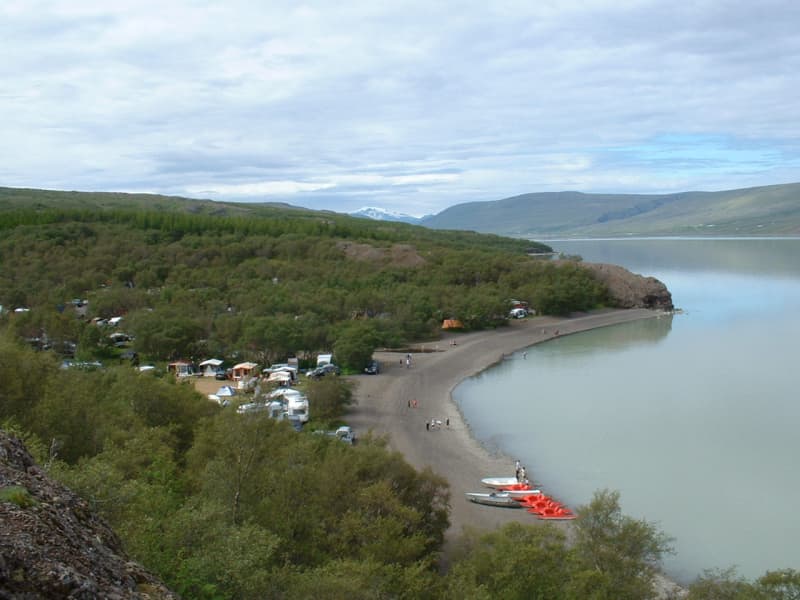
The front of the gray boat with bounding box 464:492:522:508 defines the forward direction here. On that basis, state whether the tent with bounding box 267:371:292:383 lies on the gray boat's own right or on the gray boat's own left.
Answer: on the gray boat's own right

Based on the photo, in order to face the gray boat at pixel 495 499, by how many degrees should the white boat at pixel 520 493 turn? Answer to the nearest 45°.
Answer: approximately 45° to its left

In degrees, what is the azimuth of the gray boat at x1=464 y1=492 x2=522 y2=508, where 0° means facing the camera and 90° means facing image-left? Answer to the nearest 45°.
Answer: approximately 90°

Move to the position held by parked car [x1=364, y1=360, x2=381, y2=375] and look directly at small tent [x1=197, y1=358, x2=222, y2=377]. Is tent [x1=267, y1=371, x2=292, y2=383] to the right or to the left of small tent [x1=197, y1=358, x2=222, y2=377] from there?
left

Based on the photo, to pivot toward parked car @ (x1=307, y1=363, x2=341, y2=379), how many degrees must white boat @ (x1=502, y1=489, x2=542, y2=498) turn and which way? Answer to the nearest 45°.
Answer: approximately 45° to its right

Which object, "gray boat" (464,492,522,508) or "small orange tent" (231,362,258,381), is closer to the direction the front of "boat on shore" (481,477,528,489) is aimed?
the small orange tent

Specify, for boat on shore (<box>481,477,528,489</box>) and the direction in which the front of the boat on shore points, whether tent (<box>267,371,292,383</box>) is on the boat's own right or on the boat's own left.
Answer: on the boat's own right

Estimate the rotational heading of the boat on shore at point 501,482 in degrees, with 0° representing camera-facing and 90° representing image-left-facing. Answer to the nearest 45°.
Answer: approximately 90°

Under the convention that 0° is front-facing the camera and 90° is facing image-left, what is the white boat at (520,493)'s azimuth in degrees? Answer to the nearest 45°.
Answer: approximately 90°
